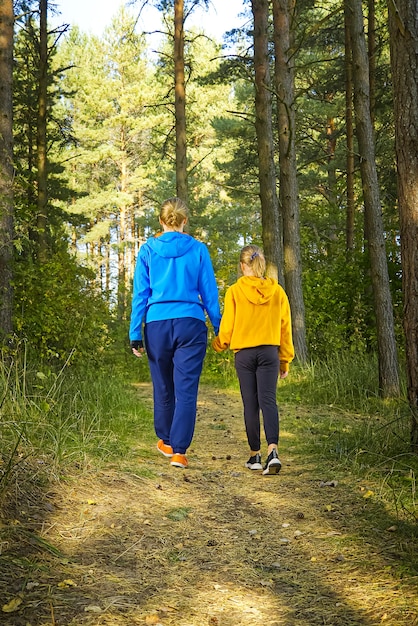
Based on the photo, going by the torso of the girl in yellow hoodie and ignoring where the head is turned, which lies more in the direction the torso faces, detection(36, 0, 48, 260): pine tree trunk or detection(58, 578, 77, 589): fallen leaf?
the pine tree trunk

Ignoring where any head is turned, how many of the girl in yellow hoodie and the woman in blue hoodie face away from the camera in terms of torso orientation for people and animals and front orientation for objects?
2

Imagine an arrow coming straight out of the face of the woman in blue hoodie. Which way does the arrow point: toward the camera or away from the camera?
away from the camera

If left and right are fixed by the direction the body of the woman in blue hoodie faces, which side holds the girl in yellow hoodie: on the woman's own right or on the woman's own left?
on the woman's own right

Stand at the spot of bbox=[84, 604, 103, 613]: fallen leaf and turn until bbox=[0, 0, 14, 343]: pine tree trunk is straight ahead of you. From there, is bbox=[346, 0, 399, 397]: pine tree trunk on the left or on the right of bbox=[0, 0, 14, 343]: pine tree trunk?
right

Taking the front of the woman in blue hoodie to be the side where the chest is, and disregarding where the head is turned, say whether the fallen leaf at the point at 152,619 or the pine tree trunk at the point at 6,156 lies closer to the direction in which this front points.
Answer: the pine tree trunk

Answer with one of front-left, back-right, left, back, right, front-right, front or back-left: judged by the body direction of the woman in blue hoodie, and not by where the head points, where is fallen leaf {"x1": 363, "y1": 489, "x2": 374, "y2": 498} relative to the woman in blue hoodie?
back-right

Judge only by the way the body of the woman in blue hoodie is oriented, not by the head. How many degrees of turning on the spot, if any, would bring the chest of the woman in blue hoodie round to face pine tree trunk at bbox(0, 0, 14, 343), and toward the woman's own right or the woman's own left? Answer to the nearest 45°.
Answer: approximately 45° to the woman's own left

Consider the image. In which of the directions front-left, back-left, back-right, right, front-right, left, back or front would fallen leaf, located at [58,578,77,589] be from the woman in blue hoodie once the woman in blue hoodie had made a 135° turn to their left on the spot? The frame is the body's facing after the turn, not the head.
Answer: front-left

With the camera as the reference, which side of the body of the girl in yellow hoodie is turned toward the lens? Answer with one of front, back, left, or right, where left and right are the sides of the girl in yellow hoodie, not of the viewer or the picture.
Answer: back

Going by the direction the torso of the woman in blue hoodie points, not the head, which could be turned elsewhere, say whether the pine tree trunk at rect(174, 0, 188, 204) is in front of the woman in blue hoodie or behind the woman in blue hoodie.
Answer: in front

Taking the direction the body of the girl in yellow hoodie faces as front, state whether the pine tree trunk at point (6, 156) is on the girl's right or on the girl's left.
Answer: on the girl's left

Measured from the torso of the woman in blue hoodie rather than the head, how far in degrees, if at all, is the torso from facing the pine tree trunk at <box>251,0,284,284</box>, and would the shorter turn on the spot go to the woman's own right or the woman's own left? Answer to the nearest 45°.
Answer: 0° — they already face it

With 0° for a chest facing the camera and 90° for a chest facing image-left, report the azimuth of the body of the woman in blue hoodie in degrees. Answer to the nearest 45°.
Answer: approximately 180°

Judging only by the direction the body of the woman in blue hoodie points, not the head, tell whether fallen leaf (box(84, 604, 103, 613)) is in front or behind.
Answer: behind
